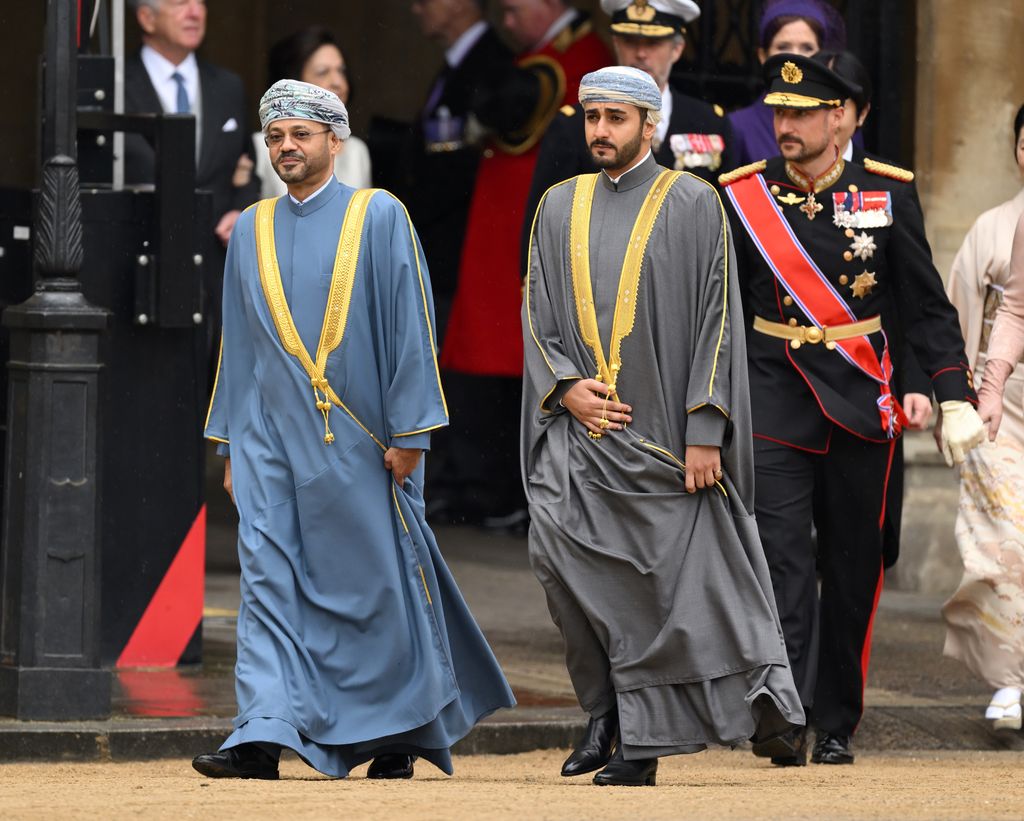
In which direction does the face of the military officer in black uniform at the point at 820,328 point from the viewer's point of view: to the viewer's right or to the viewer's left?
to the viewer's left

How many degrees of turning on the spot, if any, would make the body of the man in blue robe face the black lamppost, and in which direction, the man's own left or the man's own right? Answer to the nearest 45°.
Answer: approximately 90° to the man's own right

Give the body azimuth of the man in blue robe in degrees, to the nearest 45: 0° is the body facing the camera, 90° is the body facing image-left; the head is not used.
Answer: approximately 45°

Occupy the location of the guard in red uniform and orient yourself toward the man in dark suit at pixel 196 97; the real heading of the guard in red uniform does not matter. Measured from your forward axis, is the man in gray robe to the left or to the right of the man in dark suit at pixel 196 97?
left
